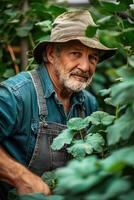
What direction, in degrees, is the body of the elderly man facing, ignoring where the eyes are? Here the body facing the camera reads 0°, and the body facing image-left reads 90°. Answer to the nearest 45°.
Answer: approximately 315°

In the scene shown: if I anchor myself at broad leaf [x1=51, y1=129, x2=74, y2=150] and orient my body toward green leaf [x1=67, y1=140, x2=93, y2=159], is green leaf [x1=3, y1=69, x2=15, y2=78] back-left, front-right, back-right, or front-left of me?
back-left
